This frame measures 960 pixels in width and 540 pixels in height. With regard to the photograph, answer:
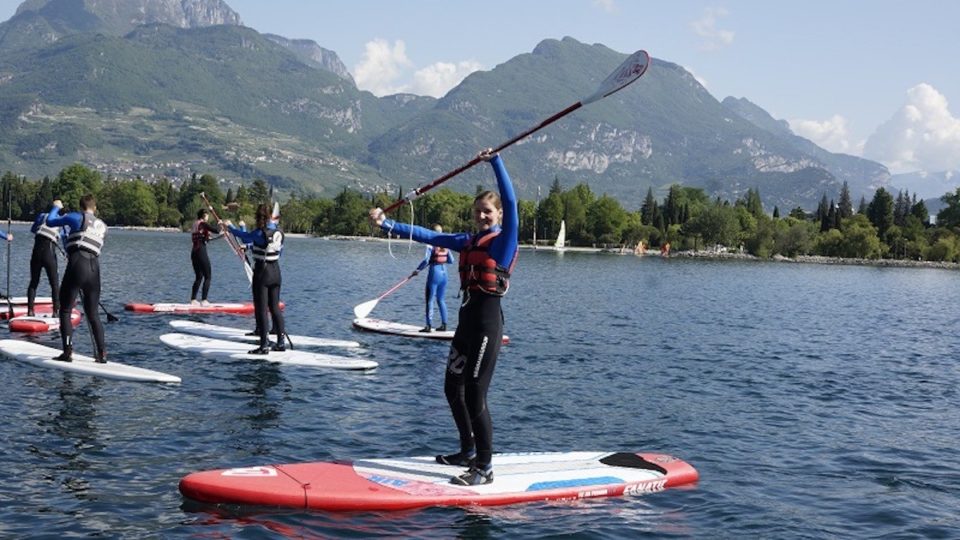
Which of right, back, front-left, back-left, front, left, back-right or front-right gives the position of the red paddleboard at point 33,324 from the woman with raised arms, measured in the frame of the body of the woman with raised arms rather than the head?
right

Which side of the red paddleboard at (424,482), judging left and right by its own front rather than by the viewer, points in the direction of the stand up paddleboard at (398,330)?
right

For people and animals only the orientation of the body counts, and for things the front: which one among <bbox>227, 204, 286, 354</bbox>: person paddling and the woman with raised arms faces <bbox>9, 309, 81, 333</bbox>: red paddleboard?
the person paddling

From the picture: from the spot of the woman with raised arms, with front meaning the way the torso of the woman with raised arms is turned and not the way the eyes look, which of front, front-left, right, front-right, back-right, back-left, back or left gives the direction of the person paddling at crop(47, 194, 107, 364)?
right

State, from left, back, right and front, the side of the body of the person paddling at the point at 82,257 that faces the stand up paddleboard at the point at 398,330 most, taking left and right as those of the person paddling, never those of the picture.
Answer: right

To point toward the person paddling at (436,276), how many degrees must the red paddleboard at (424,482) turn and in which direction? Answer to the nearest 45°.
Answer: approximately 90° to its right

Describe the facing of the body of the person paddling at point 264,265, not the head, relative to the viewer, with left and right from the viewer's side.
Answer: facing away from the viewer and to the left of the viewer

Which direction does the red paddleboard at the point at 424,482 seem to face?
to the viewer's left

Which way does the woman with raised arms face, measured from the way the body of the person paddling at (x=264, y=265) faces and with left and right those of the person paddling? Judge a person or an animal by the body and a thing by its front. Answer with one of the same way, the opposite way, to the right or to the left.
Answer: to the left

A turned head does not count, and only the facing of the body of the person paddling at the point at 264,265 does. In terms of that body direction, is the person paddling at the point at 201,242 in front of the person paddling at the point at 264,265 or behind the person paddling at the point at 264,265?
in front

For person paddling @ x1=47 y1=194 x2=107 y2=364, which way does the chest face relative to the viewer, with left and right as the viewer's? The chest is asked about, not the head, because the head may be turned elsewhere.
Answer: facing away from the viewer and to the left of the viewer
